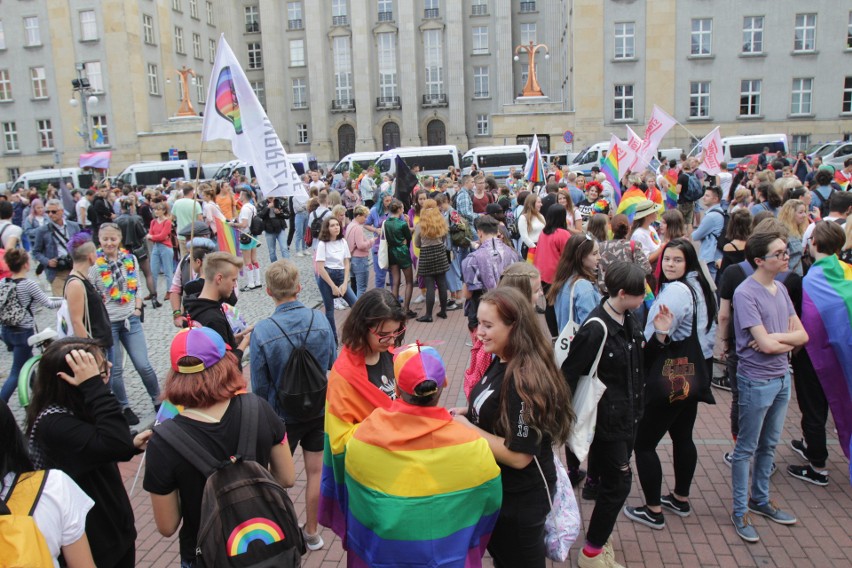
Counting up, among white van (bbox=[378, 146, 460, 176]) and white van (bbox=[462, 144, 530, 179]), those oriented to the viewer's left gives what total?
2

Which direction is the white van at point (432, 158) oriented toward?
to the viewer's left

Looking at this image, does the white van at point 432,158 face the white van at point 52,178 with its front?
yes

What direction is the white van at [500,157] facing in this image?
to the viewer's left

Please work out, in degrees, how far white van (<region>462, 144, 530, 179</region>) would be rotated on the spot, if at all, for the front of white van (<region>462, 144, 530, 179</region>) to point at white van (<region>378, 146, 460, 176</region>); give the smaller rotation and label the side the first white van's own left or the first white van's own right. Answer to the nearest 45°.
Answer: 0° — it already faces it
